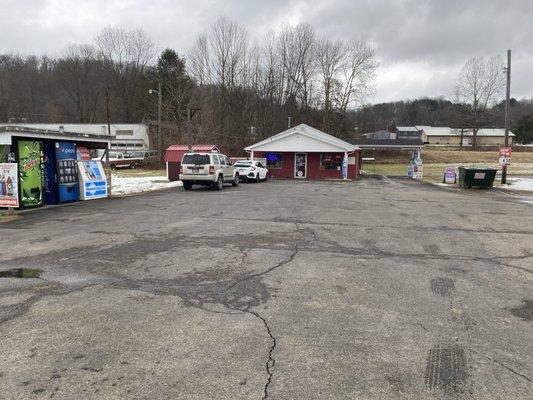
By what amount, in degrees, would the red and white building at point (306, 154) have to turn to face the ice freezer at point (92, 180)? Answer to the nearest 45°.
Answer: approximately 45° to its right

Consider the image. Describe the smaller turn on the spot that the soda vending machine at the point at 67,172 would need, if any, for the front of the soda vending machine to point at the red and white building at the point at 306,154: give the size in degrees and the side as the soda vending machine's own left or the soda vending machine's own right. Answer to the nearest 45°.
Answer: approximately 90° to the soda vending machine's own left

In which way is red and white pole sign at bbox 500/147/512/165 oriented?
toward the camera

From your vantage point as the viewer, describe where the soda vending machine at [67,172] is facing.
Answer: facing the viewer and to the right of the viewer

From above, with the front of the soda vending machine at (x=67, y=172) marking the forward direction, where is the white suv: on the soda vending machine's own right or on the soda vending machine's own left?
on the soda vending machine's own left

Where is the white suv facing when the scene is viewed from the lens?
facing away from the viewer and to the right of the viewer

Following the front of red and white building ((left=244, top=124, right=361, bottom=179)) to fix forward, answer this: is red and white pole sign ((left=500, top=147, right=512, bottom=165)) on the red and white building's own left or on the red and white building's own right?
on the red and white building's own left

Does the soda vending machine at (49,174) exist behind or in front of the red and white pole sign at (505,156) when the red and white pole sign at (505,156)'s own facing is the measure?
in front

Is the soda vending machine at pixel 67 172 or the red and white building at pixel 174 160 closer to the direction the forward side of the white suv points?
the red and white building

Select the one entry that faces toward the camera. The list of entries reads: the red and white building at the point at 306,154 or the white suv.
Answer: the red and white building

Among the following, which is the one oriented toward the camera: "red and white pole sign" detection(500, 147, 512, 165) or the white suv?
the red and white pole sign

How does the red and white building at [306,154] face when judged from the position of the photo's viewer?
facing the viewer

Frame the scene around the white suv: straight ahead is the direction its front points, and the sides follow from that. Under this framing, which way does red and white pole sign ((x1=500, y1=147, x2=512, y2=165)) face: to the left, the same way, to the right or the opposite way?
the opposite way

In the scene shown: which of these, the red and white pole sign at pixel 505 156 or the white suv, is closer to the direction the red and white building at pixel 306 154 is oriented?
the white suv

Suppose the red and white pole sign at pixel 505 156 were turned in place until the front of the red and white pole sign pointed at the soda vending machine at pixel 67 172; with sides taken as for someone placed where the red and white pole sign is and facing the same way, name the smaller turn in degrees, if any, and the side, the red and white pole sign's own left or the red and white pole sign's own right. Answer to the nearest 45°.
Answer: approximately 45° to the red and white pole sign's own right
